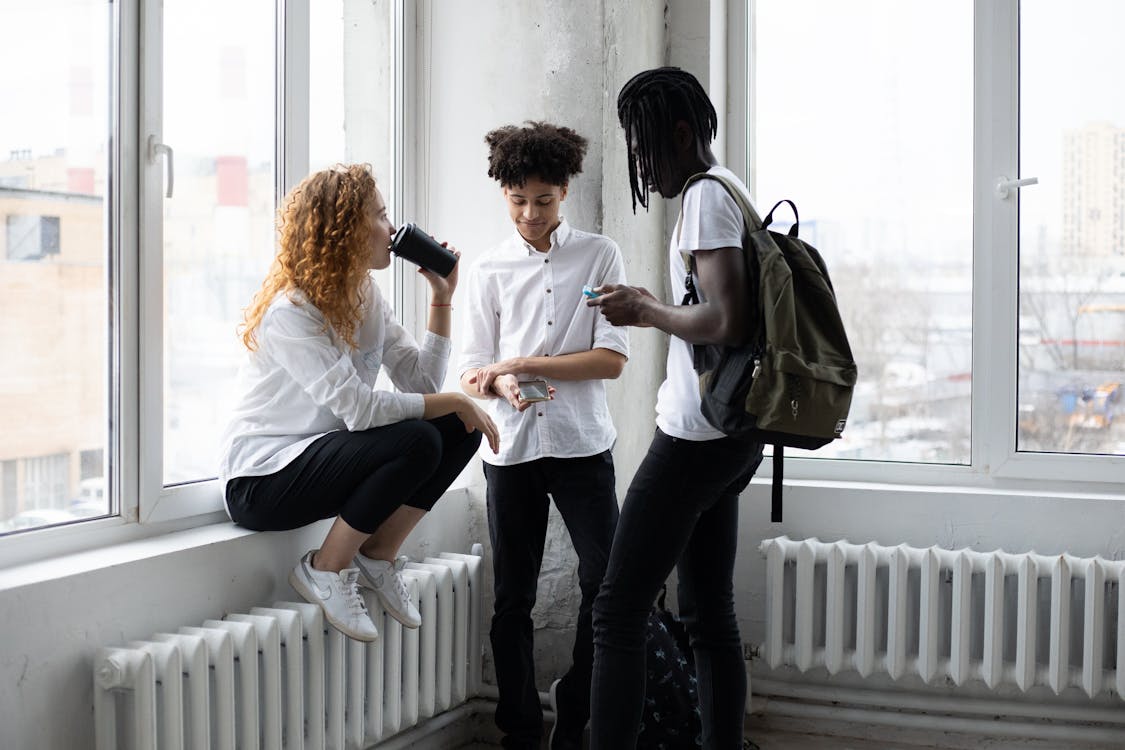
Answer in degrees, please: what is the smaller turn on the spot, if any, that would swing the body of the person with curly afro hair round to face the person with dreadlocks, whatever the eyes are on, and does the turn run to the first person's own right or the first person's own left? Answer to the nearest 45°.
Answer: approximately 45° to the first person's own left

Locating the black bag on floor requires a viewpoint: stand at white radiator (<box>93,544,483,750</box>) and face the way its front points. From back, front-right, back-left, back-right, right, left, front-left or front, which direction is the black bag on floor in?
front-left

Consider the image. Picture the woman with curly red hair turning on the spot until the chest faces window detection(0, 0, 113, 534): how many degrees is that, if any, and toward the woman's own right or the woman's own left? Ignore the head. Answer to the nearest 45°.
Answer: approximately 180°

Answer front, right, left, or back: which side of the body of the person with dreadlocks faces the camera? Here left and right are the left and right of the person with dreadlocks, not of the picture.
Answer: left

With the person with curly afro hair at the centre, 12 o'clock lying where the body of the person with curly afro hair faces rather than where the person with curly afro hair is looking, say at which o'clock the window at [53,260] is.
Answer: The window is roughly at 2 o'clock from the person with curly afro hair.

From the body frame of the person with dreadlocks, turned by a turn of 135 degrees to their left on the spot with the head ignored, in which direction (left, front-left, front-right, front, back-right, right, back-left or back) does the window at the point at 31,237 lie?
back-right

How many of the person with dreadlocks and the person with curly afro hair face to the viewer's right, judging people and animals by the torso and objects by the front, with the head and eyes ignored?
0

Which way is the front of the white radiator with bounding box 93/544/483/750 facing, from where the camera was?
facing the viewer and to the right of the viewer

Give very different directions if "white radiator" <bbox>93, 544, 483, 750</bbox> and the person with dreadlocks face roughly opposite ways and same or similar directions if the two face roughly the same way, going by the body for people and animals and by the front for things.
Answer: very different directions

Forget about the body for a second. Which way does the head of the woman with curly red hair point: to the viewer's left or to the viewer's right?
to the viewer's right

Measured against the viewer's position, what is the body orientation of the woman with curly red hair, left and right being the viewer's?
facing to the right of the viewer

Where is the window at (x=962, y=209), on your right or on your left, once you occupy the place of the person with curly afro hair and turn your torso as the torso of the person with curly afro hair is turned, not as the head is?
on your left

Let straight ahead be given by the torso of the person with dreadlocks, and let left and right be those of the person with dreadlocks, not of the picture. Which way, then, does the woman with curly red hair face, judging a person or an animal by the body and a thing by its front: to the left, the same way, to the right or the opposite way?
the opposite way

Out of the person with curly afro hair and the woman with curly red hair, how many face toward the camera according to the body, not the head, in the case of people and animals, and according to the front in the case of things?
1
